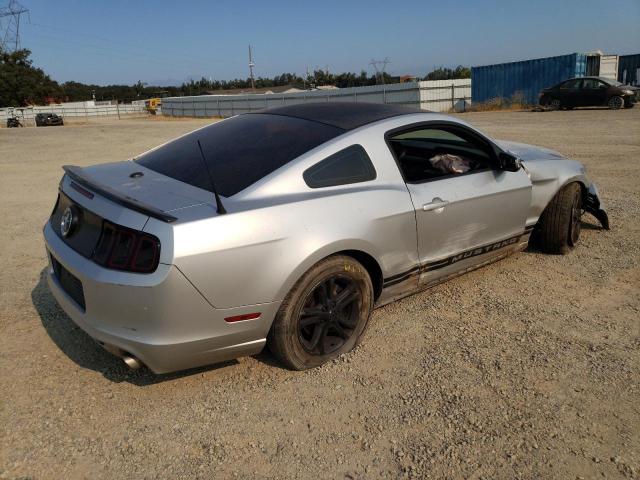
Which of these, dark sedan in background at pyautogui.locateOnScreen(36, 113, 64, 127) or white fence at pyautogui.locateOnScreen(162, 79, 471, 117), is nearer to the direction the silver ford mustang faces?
the white fence

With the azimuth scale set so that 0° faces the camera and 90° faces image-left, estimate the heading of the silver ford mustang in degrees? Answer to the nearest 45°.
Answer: approximately 225°

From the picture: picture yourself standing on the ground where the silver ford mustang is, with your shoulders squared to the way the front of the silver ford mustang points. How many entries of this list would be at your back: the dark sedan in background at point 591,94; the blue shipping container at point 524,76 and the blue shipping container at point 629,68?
0

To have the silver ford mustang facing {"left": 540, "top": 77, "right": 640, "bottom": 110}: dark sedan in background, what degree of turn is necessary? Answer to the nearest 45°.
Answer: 0° — it already faces it

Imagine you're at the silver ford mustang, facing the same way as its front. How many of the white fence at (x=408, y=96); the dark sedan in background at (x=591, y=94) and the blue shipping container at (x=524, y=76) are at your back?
0

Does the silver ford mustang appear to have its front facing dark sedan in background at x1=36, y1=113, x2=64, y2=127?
no

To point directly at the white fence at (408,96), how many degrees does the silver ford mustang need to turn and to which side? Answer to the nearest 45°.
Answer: approximately 45° to its left

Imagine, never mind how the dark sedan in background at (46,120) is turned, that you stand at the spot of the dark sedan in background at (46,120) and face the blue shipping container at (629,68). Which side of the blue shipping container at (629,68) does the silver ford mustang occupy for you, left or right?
right

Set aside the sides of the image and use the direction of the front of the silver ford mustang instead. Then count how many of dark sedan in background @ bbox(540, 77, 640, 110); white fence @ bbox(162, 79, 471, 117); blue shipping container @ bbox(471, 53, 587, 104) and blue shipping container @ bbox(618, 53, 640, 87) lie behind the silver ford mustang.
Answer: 0

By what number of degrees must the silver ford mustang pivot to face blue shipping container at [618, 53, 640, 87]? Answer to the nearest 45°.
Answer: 0° — it already faces it

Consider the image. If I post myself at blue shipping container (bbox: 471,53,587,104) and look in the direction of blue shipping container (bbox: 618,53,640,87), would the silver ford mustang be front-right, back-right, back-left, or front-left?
back-right
